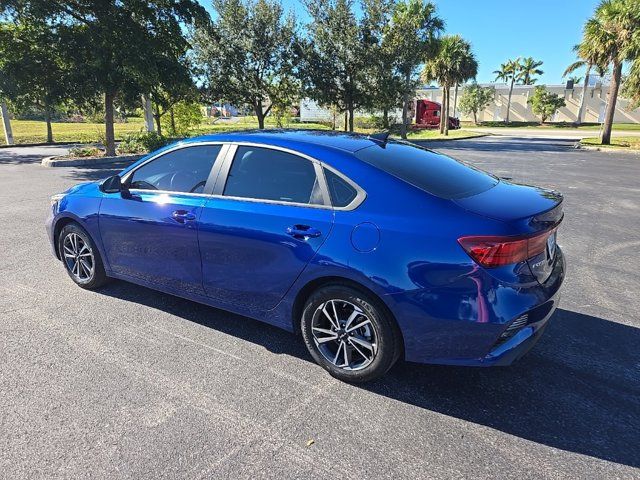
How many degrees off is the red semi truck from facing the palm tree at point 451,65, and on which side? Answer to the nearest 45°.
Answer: approximately 90° to its right

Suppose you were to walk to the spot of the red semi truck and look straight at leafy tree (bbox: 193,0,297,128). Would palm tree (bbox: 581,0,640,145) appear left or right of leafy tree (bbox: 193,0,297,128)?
left

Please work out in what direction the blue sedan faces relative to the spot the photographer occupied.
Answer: facing away from the viewer and to the left of the viewer

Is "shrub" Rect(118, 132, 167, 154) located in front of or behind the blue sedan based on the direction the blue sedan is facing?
in front

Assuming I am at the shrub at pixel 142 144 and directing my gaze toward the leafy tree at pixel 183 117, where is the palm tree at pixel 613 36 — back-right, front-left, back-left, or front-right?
front-right

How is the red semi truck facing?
to the viewer's right

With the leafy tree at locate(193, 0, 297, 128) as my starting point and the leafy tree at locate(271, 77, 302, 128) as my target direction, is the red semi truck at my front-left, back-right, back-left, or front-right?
front-left

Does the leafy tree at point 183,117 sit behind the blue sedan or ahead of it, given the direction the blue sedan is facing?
ahead

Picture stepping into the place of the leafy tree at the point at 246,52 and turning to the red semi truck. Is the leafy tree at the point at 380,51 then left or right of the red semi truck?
right

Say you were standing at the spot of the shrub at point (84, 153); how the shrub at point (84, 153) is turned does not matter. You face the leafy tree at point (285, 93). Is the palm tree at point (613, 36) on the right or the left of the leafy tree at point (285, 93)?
right
